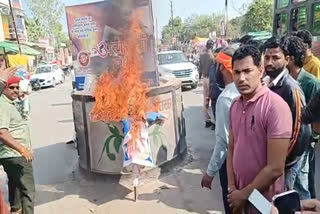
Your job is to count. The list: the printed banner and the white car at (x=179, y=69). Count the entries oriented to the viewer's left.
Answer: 0

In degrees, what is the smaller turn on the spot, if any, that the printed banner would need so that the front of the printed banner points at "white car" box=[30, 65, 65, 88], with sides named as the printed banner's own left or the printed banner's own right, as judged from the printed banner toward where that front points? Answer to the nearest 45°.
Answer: approximately 180°

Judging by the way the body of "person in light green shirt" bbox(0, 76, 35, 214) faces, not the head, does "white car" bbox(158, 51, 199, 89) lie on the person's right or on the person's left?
on the person's left

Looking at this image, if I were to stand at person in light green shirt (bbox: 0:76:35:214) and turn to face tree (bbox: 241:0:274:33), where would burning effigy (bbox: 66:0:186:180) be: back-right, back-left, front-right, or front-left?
front-right

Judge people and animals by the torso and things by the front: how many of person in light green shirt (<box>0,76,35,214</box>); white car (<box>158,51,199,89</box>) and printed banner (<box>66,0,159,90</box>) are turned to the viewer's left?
0

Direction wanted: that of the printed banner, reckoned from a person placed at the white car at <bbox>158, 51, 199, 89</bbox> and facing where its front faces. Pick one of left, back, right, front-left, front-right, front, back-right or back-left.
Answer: front-right

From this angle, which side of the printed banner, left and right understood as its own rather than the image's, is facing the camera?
front

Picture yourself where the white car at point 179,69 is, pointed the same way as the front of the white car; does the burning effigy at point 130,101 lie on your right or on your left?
on your right

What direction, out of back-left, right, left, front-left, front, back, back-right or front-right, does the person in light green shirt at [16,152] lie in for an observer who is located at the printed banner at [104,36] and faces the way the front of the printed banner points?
front-right

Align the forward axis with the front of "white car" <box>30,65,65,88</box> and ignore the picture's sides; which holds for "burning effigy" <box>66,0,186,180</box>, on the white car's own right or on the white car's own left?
on the white car's own left

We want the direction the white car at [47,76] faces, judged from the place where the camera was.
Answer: facing the viewer and to the left of the viewer

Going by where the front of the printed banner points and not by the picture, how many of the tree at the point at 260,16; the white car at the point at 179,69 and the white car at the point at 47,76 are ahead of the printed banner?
0

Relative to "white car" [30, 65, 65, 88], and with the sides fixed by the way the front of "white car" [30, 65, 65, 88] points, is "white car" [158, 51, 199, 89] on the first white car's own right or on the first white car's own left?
on the first white car's own left

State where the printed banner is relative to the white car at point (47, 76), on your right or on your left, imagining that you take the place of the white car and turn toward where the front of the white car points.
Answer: on your left

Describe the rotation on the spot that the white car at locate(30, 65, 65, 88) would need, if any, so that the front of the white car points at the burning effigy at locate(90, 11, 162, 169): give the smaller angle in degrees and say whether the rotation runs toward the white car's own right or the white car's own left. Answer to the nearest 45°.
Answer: approximately 45° to the white car's own left
